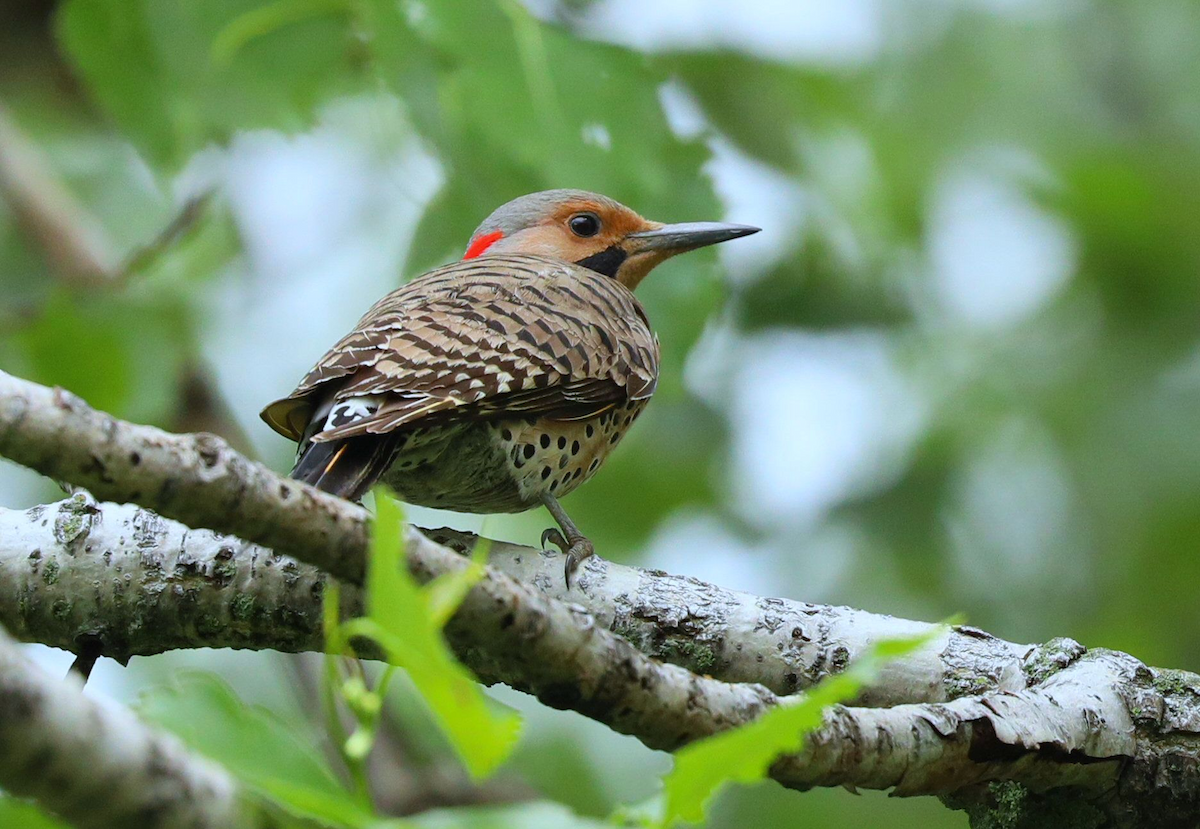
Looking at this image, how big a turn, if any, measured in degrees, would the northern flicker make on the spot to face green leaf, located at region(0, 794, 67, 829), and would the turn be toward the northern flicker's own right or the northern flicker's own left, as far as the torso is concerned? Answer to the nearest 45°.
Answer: approximately 135° to the northern flicker's own right

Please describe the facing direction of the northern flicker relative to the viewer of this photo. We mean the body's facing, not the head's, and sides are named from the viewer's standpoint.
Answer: facing away from the viewer and to the right of the viewer

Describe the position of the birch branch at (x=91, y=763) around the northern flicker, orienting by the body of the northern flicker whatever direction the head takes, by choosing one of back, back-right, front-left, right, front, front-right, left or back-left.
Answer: back-right

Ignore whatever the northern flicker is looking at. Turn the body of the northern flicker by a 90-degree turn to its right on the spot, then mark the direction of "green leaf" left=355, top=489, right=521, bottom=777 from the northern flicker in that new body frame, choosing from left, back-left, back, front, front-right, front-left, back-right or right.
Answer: front-right

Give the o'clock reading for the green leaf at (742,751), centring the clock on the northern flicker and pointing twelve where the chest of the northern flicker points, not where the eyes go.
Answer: The green leaf is roughly at 4 o'clock from the northern flicker.
